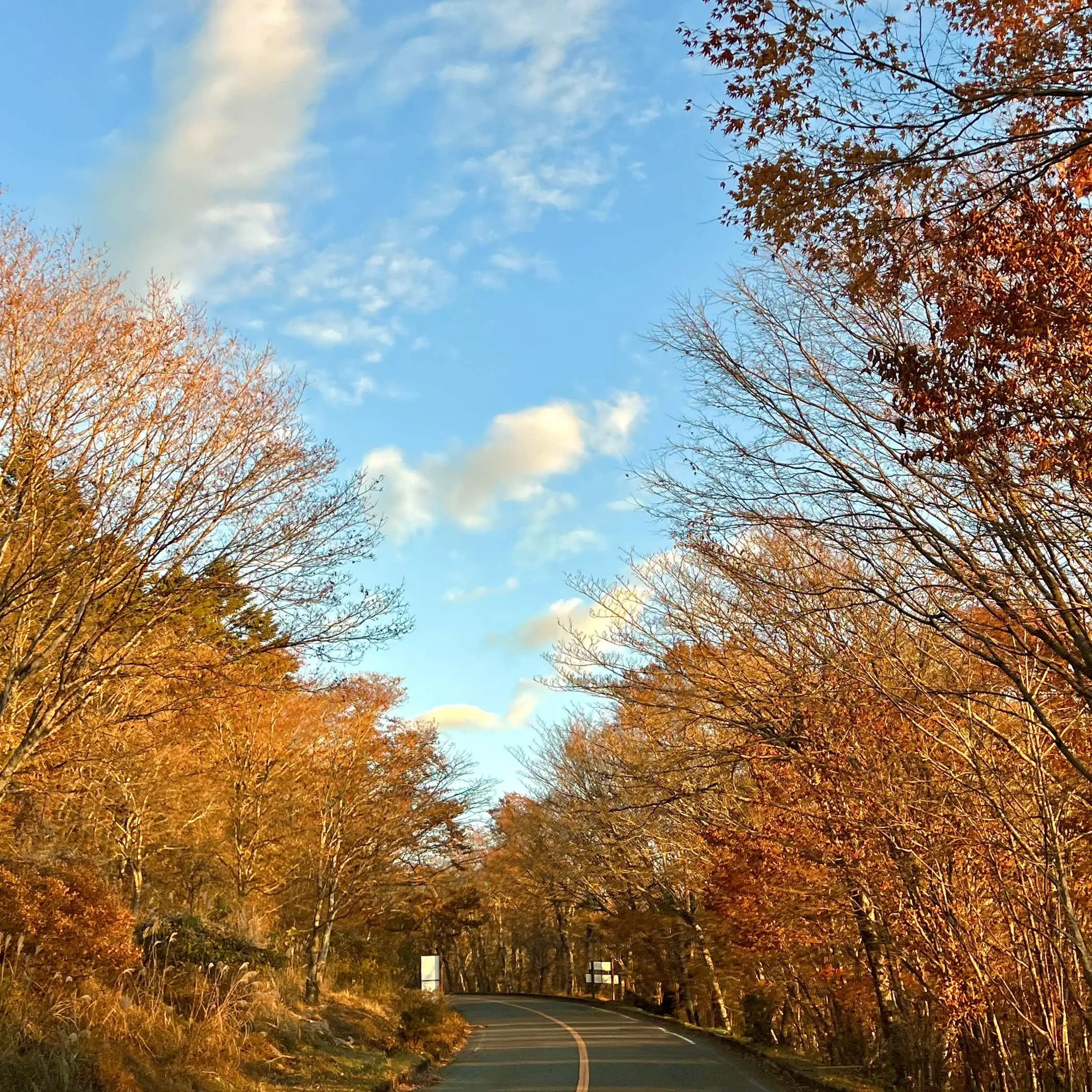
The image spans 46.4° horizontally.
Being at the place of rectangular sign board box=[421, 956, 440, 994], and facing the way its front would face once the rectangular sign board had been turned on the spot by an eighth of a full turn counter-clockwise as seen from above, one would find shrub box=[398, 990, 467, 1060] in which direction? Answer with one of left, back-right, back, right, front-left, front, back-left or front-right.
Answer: front-right

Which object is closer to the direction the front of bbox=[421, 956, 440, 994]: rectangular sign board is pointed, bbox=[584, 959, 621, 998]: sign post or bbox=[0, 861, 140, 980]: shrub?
the shrub

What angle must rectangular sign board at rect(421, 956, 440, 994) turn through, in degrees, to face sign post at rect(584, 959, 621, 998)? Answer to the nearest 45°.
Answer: approximately 135° to its left

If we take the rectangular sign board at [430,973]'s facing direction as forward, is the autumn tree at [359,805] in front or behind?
in front

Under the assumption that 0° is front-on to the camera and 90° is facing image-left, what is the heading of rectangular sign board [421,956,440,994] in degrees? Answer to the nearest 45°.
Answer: approximately 0°

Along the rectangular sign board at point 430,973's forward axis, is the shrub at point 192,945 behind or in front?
in front

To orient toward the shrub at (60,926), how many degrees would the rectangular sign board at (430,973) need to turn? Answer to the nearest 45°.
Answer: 0° — it already faces it
